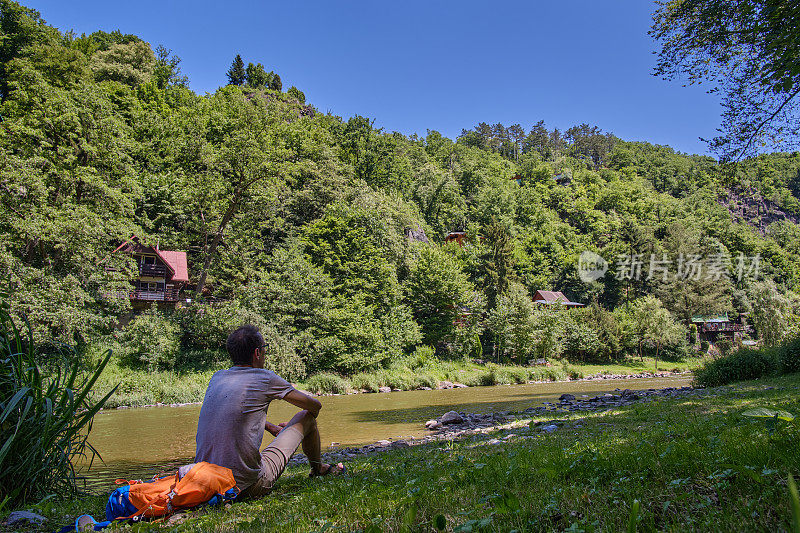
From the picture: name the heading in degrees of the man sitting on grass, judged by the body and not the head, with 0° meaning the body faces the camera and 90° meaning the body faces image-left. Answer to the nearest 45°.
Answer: approximately 225°

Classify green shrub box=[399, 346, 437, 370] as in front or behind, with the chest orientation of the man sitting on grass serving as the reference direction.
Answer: in front

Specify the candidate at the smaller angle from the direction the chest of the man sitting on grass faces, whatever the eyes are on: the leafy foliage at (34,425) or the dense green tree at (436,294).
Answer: the dense green tree

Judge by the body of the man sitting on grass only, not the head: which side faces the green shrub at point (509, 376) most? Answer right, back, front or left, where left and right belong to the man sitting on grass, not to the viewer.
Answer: front

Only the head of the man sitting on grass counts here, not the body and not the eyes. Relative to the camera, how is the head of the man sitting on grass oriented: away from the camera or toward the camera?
away from the camera

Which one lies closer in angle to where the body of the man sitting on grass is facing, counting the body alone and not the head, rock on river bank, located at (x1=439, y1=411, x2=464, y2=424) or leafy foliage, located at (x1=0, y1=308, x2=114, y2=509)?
the rock on river bank

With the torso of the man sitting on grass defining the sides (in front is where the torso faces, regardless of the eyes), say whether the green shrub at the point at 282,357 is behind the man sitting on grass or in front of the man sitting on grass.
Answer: in front

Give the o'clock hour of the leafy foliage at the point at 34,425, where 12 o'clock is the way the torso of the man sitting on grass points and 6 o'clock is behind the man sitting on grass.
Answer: The leafy foliage is roughly at 8 o'clock from the man sitting on grass.

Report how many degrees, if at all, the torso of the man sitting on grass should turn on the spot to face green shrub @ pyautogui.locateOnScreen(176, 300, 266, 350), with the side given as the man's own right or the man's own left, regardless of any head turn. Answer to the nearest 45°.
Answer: approximately 45° to the man's own left

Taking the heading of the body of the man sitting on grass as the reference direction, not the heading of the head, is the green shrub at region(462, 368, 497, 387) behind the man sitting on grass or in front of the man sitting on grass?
in front

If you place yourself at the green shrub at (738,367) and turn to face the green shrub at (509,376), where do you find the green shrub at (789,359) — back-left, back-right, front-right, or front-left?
back-right
